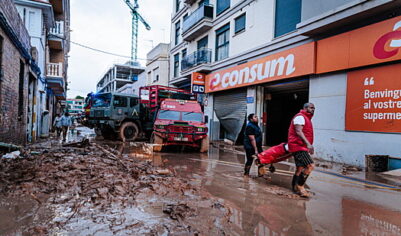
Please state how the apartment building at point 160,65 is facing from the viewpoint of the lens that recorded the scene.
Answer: facing the viewer and to the left of the viewer

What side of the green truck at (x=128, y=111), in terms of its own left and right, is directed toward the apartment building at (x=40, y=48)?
right

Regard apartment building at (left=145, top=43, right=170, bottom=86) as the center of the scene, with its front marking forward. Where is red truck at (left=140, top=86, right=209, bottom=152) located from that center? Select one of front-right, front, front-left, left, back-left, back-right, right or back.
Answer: front-left

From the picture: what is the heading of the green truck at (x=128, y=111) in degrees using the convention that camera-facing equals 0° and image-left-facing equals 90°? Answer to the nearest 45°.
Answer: approximately 45°

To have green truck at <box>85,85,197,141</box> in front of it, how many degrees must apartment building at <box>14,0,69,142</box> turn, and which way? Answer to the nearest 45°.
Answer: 0° — it already faces it

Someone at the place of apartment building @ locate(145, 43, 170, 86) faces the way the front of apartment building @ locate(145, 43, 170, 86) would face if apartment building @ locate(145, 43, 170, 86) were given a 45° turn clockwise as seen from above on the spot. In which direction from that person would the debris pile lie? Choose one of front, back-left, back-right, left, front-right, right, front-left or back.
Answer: left
